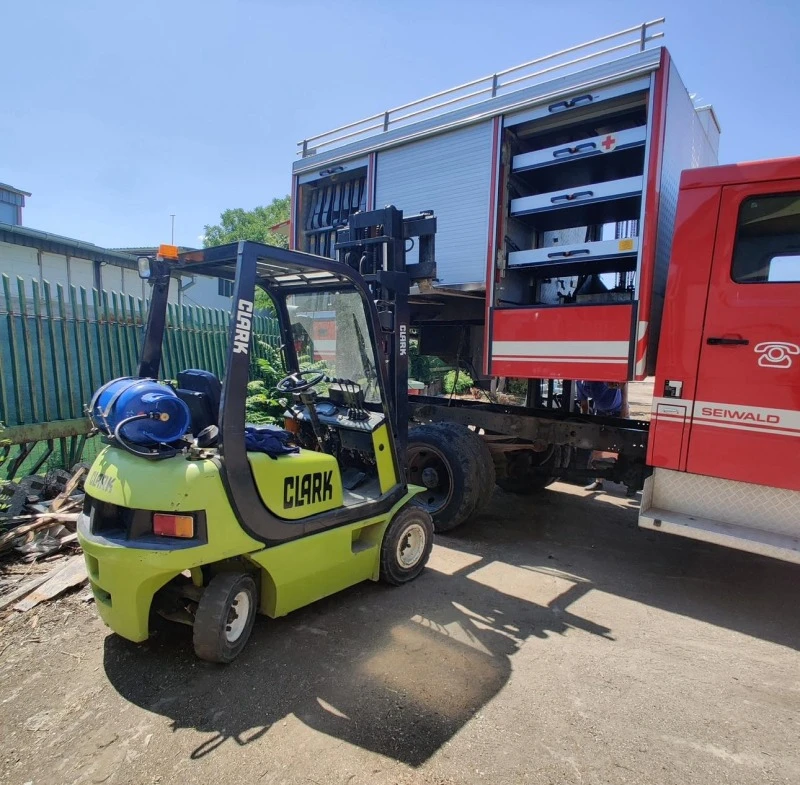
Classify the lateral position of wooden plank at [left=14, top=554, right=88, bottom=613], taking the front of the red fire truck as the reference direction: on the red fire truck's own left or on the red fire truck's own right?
on the red fire truck's own right

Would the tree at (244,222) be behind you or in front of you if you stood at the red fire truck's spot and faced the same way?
behind

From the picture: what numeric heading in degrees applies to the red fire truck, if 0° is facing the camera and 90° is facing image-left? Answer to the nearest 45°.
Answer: approximately 315°

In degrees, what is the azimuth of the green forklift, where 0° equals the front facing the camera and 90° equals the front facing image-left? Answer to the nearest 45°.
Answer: approximately 225°

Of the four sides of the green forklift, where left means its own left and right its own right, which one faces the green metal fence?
left

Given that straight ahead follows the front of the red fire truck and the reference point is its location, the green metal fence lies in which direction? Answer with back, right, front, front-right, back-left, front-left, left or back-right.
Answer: back-right

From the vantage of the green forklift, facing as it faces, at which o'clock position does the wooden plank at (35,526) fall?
The wooden plank is roughly at 9 o'clock from the green forklift.
